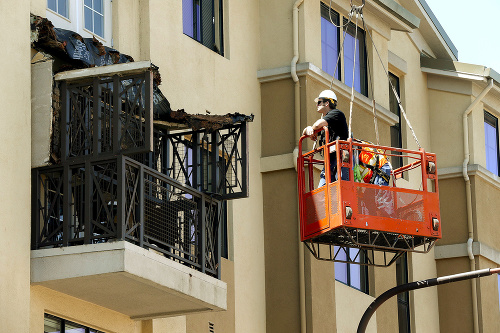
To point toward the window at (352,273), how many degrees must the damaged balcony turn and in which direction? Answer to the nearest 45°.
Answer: approximately 90° to its left

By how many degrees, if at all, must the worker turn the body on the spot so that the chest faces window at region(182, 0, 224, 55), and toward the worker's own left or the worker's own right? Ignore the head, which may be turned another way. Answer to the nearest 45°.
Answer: approximately 45° to the worker's own right

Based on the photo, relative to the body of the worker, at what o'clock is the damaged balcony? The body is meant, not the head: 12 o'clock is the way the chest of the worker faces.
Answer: The damaged balcony is roughly at 11 o'clock from the worker.

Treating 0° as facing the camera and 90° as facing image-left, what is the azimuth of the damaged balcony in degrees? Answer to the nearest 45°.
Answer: approximately 315°

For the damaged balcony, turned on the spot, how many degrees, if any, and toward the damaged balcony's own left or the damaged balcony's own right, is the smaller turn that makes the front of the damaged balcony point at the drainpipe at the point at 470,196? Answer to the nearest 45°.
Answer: approximately 90° to the damaged balcony's own left

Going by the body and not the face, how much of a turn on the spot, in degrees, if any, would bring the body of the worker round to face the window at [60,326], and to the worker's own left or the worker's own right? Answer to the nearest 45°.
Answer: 0° — they already face it

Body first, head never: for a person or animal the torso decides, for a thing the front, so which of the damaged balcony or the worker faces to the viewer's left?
the worker

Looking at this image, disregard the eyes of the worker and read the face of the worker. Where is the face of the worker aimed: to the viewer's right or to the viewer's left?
to the viewer's left

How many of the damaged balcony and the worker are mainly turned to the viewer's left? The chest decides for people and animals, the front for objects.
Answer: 1

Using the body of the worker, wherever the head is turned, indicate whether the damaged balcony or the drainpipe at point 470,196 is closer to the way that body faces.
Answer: the damaged balcony

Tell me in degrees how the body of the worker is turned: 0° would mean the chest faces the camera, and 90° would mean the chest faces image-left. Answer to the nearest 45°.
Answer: approximately 90°
